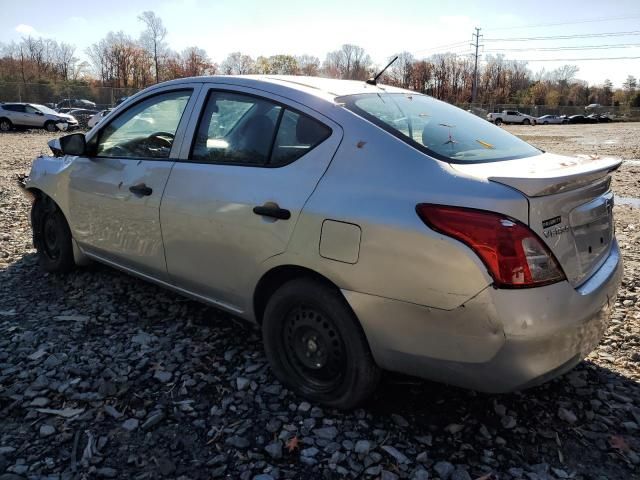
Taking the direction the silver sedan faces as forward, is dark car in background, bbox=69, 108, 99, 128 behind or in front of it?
in front

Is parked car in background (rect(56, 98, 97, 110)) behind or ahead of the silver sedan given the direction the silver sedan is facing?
ahead

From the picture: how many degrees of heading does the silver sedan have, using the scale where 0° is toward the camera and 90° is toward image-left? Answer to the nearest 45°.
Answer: approximately 135°
